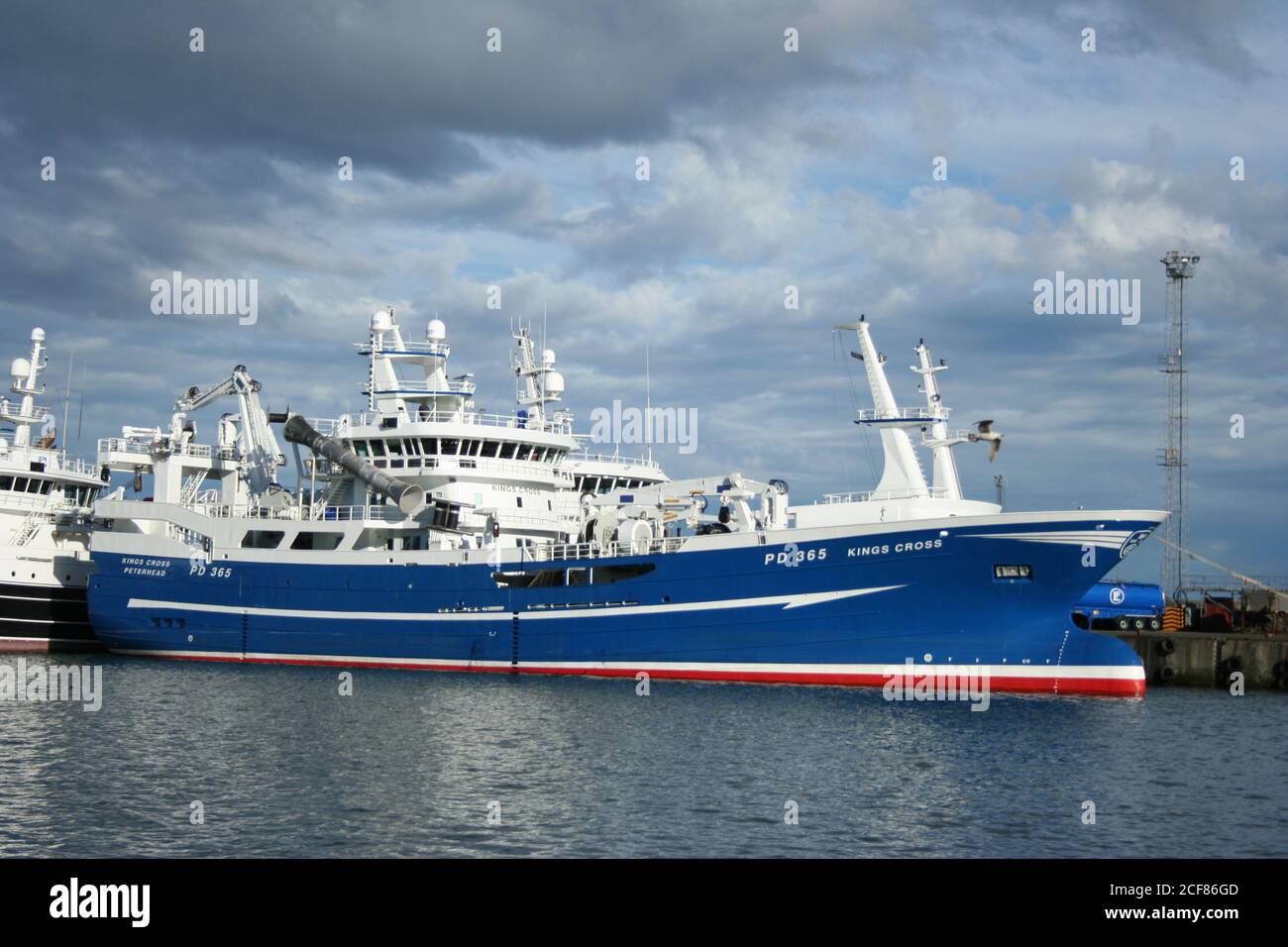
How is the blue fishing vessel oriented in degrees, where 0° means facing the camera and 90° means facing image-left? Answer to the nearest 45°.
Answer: approximately 315°
